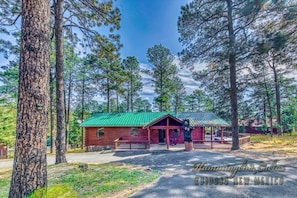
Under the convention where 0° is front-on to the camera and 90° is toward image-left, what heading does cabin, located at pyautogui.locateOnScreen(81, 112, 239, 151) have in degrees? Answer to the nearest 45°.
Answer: approximately 0°

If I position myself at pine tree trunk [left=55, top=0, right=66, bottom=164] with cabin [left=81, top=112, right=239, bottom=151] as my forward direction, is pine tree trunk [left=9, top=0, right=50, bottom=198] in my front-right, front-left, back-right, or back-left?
back-right

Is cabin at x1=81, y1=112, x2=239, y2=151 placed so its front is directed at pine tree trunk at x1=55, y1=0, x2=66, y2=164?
yes

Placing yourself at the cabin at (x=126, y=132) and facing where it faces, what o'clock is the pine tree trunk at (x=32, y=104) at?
The pine tree trunk is roughly at 12 o'clock from the cabin.

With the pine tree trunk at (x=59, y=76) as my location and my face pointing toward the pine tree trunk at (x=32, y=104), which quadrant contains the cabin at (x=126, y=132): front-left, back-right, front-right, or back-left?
back-left
